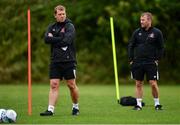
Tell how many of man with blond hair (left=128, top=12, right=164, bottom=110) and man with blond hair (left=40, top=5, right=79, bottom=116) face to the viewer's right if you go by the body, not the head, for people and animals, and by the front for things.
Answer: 0

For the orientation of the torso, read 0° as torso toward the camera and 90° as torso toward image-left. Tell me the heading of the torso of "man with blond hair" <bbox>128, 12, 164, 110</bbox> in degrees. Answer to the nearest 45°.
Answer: approximately 0°

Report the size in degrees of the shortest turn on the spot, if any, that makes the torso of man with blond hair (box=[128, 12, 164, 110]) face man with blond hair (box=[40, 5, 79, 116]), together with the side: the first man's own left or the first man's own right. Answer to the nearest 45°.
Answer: approximately 45° to the first man's own right

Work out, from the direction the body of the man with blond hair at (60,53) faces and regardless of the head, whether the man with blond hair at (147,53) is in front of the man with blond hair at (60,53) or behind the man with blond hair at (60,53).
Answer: behind

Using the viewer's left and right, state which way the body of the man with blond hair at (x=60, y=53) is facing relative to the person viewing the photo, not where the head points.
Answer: facing the viewer and to the left of the viewer
